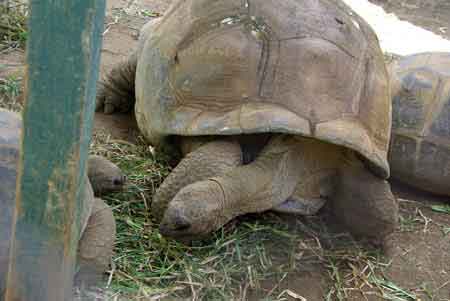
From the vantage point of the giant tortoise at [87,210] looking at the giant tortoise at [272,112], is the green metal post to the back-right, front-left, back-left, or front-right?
back-right

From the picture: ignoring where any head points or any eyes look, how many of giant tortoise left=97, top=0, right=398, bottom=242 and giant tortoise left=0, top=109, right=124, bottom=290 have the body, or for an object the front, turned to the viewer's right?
1

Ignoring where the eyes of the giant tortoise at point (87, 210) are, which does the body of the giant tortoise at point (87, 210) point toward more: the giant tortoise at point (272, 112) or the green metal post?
the giant tortoise

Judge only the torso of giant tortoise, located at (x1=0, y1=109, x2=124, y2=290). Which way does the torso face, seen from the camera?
to the viewer's right

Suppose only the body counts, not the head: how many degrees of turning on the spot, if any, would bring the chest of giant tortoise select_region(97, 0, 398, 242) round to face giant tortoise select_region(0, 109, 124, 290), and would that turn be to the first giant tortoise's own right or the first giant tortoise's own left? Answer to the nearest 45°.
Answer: approximately 45° to the first giant tortoise's own right

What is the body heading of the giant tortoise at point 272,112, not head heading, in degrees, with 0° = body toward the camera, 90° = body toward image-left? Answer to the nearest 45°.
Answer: approximately 0°

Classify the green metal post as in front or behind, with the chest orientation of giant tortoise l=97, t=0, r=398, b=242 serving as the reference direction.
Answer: in front

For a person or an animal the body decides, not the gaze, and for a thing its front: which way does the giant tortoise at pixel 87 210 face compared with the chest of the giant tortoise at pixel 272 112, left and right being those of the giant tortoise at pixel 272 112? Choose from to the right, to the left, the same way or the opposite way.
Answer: to the left

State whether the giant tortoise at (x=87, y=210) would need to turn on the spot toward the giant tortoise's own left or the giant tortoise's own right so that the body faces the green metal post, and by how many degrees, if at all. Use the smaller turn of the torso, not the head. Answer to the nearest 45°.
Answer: approximately 90° to the giant tortoise's own right
